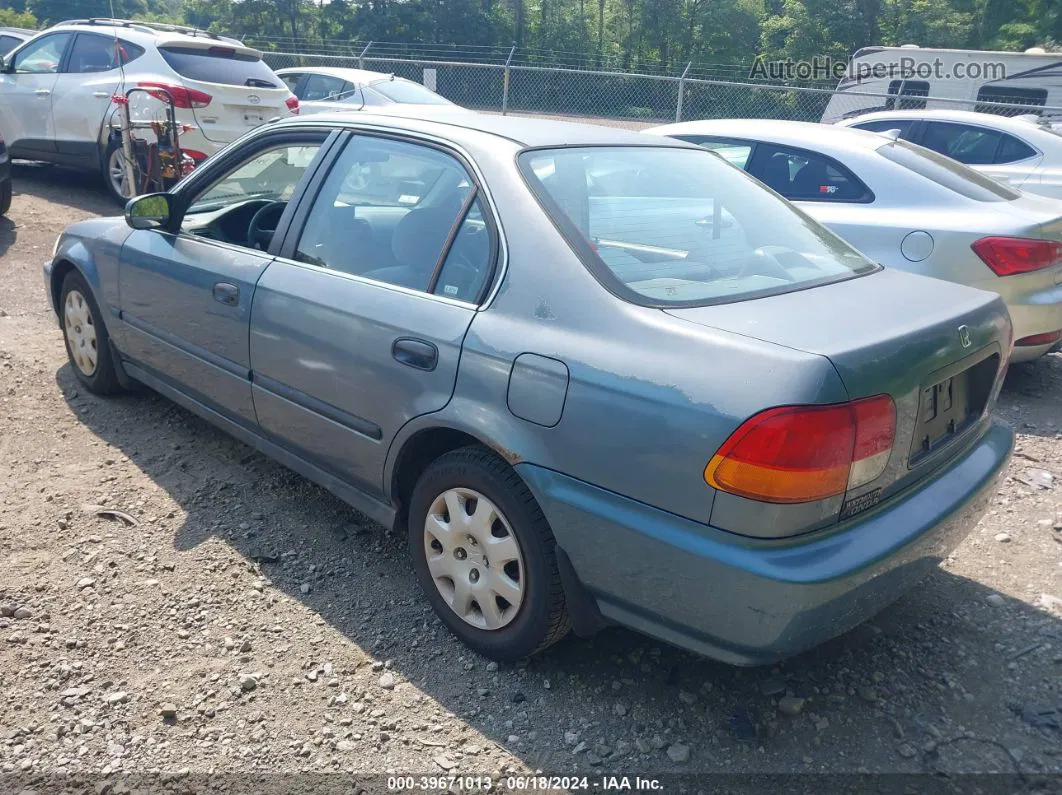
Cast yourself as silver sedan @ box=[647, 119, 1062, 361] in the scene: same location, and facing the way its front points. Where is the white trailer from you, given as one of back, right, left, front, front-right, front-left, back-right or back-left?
front-right

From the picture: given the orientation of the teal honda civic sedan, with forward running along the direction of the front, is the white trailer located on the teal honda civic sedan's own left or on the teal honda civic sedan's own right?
on the teal honda civic sedan's own right

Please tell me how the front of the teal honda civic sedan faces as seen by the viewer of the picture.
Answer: facing away from the viewer and to the left of the viewer

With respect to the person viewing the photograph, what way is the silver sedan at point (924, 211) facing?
facing away from the viewer and to the left of the viewer

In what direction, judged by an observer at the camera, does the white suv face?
facing away from the viewer and to the left of the viewer

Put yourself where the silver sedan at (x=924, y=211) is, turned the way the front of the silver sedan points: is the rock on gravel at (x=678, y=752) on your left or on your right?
on your left

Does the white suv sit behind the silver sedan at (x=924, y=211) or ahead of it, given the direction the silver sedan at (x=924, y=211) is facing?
ahead
